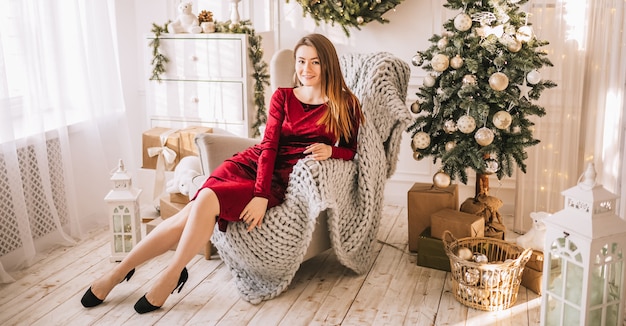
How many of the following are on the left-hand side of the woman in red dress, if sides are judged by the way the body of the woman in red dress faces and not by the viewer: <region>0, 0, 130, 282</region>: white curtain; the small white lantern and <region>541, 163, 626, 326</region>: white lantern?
1

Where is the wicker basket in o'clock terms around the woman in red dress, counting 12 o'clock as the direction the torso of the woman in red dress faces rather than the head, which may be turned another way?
The wicker basket is roughly at 8 o'clock from the woman in red dress.

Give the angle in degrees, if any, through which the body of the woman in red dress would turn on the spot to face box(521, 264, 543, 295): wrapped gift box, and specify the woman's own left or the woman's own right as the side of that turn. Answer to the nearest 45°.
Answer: approximately 135° to the woman's own left

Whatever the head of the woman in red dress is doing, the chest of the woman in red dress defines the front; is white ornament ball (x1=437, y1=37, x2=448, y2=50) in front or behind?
behind

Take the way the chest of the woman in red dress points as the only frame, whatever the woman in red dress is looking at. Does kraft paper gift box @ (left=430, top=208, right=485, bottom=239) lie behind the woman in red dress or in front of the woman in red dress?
behind

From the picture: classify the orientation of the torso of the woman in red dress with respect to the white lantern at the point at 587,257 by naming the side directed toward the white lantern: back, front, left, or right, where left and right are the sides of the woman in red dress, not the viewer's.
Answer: left

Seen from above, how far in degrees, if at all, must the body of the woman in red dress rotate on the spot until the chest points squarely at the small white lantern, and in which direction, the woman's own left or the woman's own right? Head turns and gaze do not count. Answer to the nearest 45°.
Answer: approximately 90° to the woman's own right

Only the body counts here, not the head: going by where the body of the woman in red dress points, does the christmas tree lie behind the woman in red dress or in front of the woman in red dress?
behind

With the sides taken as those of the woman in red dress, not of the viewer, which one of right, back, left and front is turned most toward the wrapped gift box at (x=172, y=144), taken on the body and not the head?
right

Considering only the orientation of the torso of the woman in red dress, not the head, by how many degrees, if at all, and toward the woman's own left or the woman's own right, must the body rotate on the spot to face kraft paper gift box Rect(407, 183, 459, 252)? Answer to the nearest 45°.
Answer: approximately 135° to the woman's own left

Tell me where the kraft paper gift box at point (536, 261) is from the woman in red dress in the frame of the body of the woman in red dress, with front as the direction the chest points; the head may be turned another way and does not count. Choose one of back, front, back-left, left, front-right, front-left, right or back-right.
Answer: back-left

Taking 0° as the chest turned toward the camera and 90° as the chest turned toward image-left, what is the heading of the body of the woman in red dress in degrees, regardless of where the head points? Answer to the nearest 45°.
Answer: approximately 45°

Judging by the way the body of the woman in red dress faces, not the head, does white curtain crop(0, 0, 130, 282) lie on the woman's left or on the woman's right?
on the woman's right

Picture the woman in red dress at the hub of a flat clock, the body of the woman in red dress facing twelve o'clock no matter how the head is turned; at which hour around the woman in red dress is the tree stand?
The tree stand is roughly at 7 o'clock from the woman in red dress.
